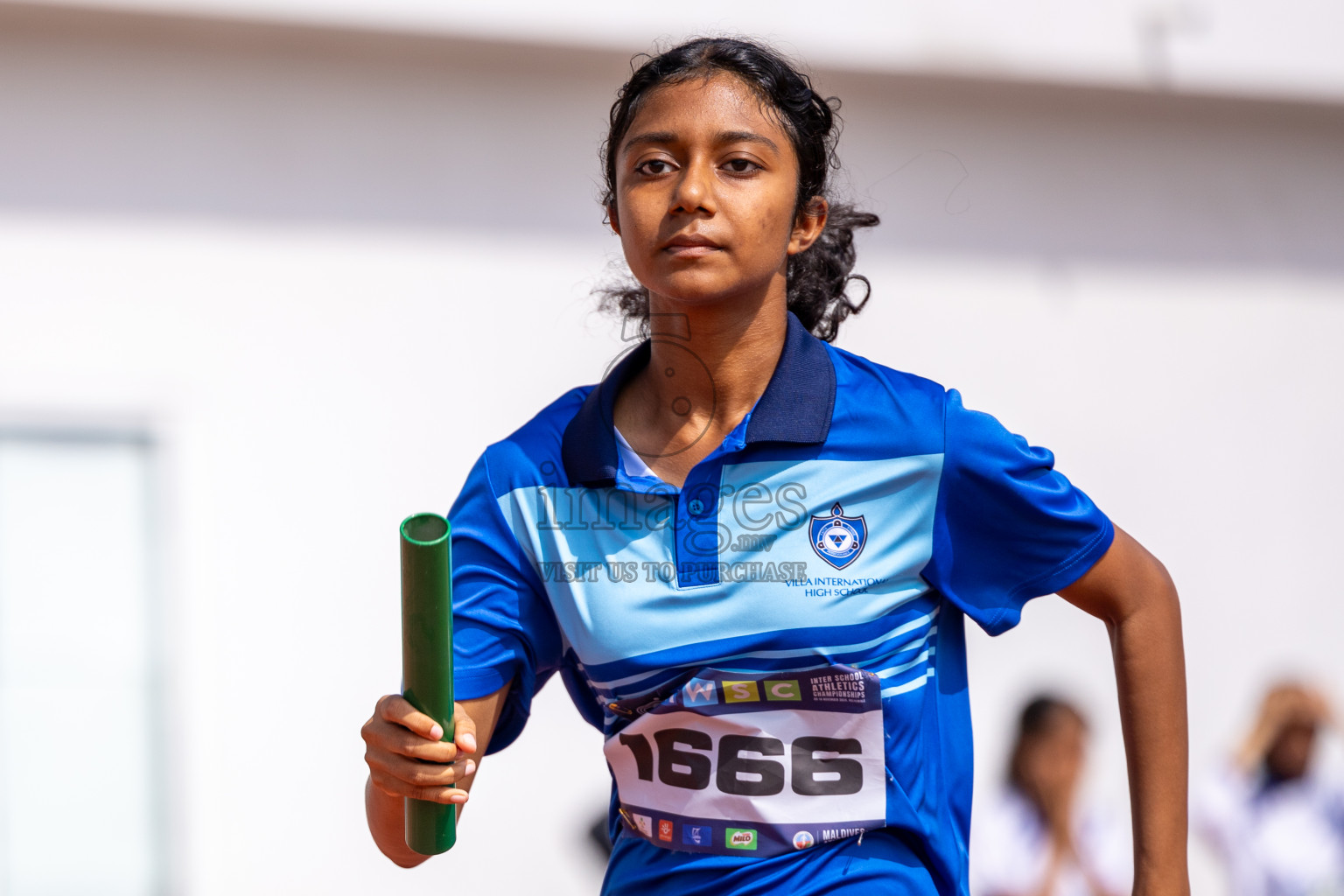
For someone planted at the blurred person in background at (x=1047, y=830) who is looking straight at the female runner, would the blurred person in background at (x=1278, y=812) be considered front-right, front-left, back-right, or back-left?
back-left

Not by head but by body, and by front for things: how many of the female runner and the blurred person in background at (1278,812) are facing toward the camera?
2

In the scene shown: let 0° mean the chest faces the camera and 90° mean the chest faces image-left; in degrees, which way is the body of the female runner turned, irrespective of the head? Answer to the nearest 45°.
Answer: approximately 0°

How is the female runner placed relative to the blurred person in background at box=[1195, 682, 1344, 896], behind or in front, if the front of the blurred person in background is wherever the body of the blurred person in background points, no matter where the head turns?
in front

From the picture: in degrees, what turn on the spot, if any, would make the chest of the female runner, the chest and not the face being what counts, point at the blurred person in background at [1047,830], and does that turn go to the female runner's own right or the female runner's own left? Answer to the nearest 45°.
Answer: approximately 180°

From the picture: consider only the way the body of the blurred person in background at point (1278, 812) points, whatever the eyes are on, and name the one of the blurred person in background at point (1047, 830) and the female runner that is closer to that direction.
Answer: the female runner

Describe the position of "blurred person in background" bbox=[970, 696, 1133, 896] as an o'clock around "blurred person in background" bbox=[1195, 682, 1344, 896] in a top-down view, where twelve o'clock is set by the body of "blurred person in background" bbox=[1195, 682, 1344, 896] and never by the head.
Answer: "blurred person in background" bbox=[970, 696, 1133, 896] is roughly at 2 o'clock from "blurred person in background" bbox=[1195, 682, 1344, 896].

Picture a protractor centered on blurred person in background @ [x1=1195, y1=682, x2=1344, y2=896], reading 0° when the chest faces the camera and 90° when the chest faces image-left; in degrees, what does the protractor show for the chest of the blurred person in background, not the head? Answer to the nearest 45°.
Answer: approximately 0°
